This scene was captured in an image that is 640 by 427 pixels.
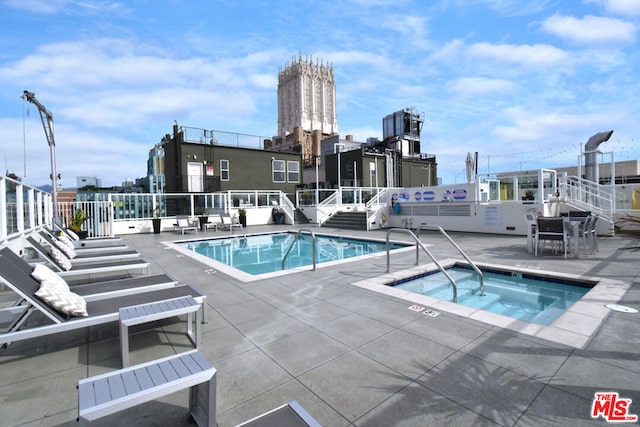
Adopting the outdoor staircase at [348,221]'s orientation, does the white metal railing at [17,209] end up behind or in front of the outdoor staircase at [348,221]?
in front

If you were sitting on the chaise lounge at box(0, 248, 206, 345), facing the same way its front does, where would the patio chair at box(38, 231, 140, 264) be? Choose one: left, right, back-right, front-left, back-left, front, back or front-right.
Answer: left

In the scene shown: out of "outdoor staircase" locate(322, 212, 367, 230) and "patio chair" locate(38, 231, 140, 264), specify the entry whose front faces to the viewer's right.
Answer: the patio chair

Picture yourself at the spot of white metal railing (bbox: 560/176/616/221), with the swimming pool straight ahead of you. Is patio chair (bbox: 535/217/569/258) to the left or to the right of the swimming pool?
left

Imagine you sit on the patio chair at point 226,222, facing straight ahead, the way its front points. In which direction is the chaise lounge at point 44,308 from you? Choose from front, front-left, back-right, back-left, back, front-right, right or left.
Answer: front-right

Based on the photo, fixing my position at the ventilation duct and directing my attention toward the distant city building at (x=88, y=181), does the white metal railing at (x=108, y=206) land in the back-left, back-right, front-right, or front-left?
front-left

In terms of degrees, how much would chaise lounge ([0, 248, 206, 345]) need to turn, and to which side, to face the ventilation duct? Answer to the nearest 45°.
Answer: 0° — it already faces it

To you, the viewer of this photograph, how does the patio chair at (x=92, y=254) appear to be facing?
facing to the right of the viewer

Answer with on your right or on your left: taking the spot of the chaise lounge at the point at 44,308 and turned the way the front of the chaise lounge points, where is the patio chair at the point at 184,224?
on your left

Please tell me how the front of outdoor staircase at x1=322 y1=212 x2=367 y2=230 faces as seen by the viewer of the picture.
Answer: facing the viewer

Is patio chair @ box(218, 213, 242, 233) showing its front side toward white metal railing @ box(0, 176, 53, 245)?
no

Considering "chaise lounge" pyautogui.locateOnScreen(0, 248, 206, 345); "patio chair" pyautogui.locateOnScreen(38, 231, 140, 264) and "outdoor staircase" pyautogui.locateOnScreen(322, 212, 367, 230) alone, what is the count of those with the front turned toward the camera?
1

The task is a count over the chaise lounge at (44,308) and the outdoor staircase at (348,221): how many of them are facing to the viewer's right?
1

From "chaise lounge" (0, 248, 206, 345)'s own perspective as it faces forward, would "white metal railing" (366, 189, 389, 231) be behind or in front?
in front

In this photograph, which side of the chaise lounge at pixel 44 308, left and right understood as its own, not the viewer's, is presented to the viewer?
right

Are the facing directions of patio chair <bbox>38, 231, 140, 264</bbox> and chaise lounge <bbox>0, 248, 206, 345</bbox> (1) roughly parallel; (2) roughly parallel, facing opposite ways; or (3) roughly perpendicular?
roughly parallel

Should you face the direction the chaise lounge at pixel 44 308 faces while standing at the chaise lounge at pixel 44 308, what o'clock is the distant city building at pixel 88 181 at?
The distant city building is roughly at 9 o'clock from the chaise lounge.
